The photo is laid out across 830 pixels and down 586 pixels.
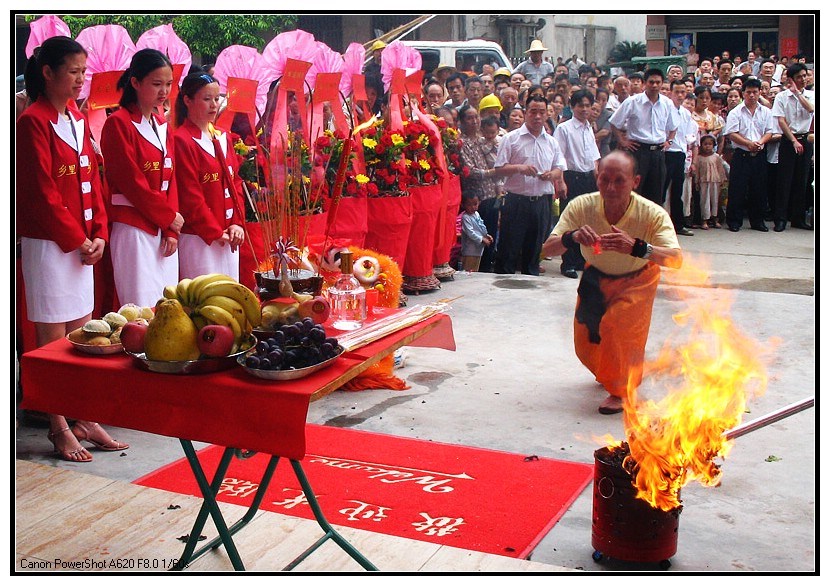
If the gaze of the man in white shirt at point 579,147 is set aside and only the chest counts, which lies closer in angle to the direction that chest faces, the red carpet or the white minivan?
the red carpet

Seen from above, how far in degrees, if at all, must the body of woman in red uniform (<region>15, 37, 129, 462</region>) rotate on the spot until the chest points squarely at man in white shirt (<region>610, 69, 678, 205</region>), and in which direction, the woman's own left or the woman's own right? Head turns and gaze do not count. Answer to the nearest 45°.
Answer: approximately 90° to the woman's own left

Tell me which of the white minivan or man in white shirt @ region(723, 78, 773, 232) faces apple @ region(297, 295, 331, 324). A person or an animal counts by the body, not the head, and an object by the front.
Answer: the man in white shirt

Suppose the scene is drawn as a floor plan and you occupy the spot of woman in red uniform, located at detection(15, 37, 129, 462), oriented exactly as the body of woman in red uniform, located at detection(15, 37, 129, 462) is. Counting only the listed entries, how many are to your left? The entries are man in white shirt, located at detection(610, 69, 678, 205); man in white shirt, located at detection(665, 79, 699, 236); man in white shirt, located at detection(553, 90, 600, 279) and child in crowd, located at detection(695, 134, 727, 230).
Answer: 4

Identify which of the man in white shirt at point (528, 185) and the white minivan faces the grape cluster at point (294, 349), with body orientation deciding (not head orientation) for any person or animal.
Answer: the man in white shirt

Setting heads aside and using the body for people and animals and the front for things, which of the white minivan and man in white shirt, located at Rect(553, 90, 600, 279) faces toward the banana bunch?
the man in white shirt

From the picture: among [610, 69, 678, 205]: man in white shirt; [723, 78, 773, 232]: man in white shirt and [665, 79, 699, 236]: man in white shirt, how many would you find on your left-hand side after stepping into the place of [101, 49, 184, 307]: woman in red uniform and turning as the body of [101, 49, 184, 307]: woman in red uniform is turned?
3

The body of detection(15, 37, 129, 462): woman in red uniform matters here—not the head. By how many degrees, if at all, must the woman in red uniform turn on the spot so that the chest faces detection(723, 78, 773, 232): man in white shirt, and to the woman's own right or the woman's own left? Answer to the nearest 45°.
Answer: approximately 90° to the woman's own left

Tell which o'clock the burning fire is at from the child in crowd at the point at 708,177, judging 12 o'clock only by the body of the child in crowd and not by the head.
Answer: The burning fire is roughly at 12 o'clock from the child in crowd.
